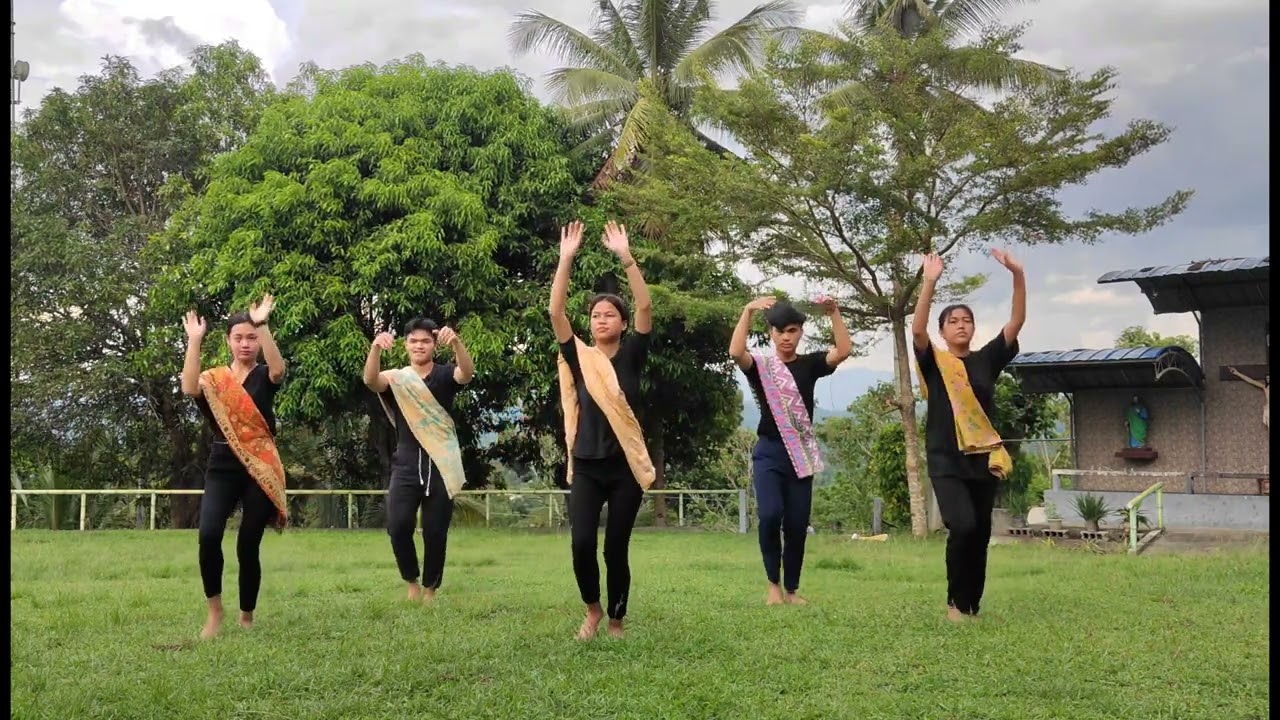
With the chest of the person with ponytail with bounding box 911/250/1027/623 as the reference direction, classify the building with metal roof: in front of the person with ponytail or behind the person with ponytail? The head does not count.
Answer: behind

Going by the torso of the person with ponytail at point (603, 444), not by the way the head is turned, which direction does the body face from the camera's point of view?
toward the camera

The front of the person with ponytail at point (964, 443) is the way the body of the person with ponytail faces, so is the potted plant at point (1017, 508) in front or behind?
behind

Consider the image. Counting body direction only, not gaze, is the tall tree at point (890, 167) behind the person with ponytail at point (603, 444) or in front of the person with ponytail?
behind

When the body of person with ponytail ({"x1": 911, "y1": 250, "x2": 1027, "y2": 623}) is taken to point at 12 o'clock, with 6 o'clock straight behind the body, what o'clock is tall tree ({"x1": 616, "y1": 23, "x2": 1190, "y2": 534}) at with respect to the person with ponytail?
The tall tree is roughly at 6 o'clock from the person with ponytail.

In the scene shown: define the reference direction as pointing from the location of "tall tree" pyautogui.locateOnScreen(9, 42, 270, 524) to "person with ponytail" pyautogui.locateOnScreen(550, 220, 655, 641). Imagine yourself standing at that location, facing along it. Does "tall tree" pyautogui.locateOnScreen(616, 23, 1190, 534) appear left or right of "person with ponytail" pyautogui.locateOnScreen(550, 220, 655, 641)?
left

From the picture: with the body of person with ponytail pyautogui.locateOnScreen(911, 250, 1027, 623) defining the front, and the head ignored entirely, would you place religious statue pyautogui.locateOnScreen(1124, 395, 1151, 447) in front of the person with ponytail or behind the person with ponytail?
behind

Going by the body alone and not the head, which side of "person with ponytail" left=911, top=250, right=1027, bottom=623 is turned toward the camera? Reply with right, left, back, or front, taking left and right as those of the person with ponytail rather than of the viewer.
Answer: front

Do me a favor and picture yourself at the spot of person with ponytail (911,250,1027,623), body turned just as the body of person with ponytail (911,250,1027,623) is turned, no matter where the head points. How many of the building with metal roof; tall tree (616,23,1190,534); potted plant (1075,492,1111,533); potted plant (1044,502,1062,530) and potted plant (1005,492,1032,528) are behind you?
5

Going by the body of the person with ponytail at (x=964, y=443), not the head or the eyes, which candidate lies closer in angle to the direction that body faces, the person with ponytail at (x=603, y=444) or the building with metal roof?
the person with ponytail

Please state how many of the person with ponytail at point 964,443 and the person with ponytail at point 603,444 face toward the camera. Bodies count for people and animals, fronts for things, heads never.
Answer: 2
